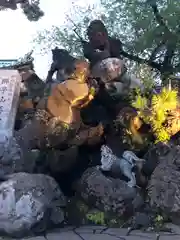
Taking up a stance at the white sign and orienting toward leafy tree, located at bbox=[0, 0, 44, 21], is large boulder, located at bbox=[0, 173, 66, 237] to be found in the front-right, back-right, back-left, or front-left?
back-right

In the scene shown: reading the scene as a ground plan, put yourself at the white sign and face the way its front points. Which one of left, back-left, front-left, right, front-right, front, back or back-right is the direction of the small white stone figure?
front-left

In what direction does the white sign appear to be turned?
toward the camera

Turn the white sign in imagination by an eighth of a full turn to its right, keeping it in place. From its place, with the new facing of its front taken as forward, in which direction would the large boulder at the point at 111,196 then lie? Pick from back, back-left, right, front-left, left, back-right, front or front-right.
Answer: left

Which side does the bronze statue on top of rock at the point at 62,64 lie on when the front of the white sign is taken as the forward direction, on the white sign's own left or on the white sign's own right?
on the white sign's own left

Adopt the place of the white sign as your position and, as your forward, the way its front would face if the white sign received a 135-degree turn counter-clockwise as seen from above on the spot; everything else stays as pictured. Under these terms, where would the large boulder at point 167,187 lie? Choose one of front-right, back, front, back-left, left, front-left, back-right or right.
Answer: right

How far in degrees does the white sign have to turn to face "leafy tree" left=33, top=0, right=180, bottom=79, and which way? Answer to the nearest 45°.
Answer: approximately 135° to its left

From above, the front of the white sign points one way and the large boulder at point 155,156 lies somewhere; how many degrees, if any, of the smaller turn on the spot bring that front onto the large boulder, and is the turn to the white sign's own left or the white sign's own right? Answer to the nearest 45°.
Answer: approximately 45° to the white sign's own left
